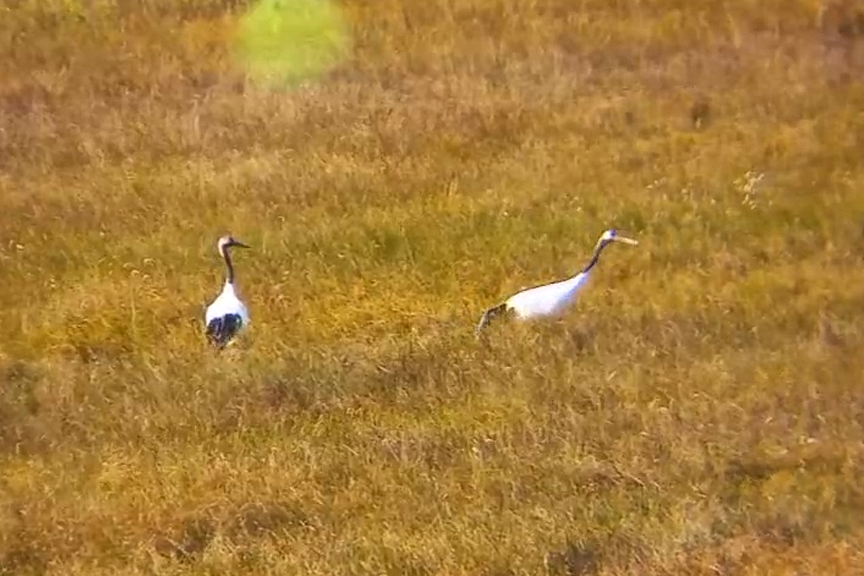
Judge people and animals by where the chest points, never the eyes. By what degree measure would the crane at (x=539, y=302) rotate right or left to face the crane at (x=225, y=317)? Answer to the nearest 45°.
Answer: approximately 180°

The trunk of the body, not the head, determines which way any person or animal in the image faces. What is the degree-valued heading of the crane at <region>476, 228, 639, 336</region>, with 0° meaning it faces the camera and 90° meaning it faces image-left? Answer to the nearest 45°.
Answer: approximately 270°
